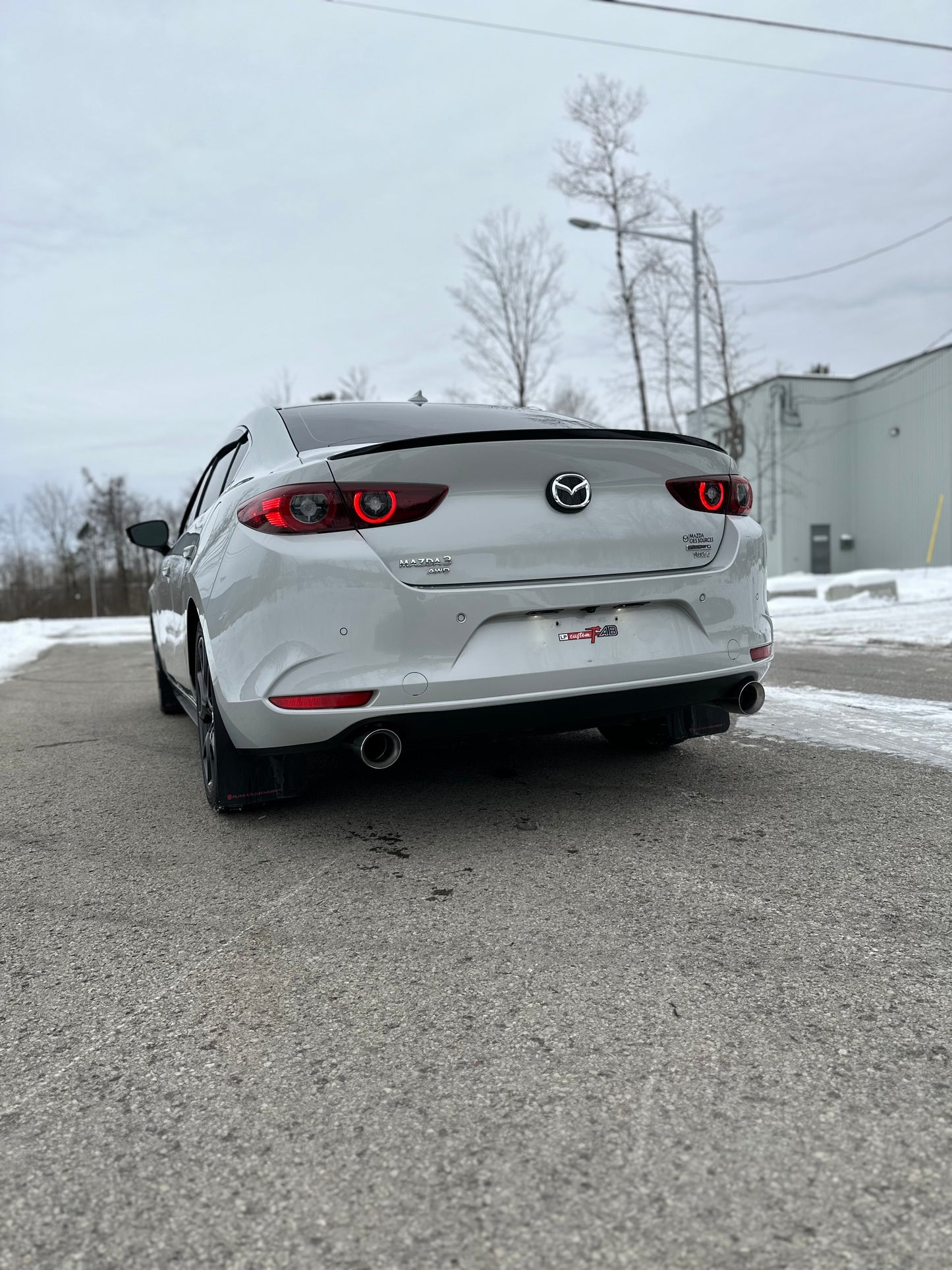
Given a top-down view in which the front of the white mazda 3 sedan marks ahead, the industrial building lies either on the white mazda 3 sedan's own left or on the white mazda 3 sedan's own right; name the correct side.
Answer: on the white mazda 3 sedan's own right

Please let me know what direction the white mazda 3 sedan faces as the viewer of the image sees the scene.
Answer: facing away from the viewer and to the left of the viewer

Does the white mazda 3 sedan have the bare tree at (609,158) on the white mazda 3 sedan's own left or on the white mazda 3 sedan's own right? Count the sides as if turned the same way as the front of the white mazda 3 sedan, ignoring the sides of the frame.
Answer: on the white mazda 3 sedan's own right

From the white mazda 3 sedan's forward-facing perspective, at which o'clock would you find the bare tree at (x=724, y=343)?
The bare tree is roughly at 2 o'clock from the white mazda 3 sedan.

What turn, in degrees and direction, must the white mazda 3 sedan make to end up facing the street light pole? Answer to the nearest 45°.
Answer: approximately 45° to its right
